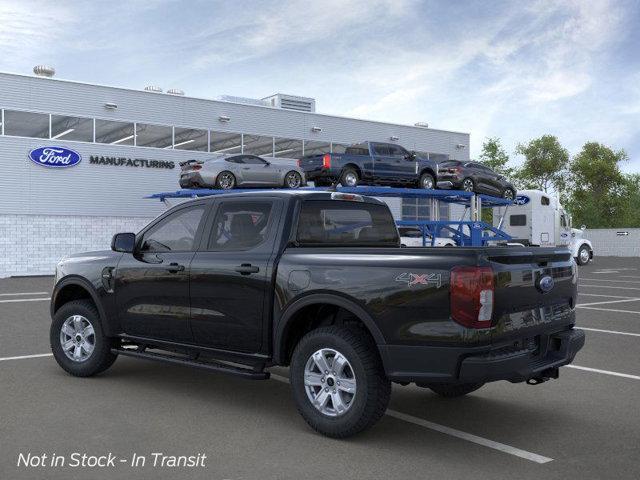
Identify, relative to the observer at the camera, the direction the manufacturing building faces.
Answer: facing the viewer and to the right of the viewer

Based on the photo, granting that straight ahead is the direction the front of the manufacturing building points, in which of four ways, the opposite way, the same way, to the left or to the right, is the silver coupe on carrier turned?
to the left

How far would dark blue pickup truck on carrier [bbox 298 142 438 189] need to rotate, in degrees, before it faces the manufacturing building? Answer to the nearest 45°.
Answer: approximately 90° to its left

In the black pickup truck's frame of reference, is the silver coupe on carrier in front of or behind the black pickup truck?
in front

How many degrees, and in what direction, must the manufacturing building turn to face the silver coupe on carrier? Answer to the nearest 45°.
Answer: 0° — it already faces it

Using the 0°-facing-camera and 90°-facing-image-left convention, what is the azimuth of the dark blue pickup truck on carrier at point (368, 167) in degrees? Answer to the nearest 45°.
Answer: approximately 225°

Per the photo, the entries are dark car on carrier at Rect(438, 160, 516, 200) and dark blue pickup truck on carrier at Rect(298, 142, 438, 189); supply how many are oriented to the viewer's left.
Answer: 0

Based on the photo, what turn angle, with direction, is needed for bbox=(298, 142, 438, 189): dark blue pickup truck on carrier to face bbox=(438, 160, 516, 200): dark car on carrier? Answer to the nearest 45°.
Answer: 0° — it already faces it

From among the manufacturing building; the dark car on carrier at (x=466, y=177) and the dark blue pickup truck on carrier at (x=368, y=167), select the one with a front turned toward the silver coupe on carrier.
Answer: the manufacturing building

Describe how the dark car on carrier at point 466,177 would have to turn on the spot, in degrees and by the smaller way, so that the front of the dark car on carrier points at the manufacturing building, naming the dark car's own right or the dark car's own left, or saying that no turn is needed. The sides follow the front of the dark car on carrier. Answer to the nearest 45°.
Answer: approximately 135° to the dark car's own left

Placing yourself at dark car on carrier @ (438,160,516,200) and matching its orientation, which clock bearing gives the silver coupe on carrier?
The silver coupe on carrier is roughly at 7 o'clock from the dark car on carrier.

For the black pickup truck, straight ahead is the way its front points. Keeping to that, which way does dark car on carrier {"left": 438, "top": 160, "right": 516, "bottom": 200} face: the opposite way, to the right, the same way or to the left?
to the right

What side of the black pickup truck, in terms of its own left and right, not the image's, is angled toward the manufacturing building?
front

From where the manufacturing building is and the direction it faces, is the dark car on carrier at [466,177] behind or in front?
in front

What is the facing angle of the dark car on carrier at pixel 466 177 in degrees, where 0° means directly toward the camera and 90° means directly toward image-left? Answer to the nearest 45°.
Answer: approximately 225°
